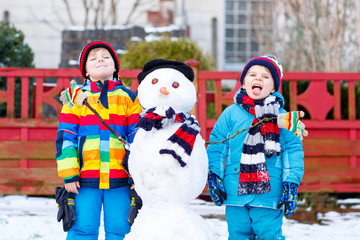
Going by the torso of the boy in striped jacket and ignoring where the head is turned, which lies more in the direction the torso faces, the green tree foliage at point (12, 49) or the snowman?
the snowman

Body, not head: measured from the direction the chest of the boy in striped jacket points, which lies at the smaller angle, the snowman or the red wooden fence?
the snowman

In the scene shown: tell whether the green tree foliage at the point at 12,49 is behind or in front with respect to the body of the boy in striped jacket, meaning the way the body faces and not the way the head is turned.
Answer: behind

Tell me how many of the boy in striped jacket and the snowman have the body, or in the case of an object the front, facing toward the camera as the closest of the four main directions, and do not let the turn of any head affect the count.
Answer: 2

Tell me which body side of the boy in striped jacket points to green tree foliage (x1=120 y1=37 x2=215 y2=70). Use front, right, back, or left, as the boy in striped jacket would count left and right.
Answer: back

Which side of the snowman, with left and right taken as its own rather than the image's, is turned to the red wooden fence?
back

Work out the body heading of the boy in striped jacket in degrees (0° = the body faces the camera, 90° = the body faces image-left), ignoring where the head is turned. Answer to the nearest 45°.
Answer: approximately 0°
